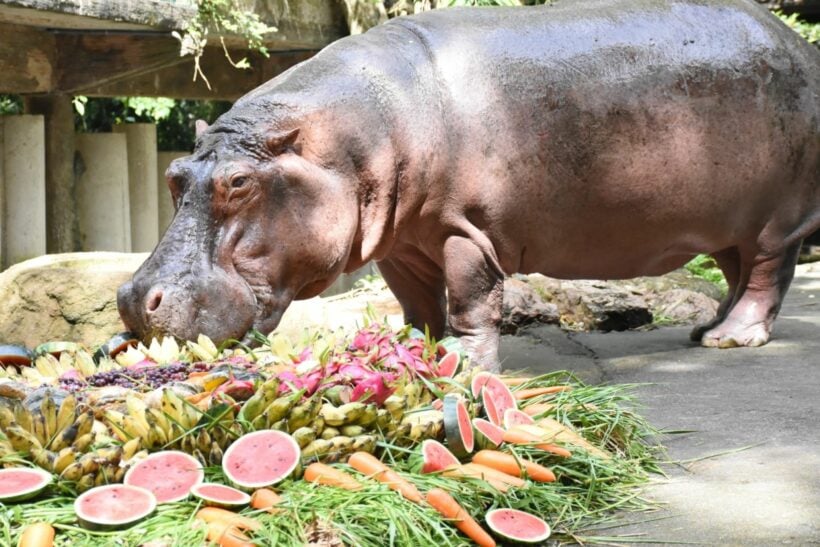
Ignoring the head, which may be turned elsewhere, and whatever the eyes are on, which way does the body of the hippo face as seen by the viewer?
to the viewer's left

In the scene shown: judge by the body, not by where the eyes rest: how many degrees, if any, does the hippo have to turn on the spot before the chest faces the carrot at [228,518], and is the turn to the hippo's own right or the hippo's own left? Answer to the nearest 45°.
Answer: approximately 90° to the hippo's own left

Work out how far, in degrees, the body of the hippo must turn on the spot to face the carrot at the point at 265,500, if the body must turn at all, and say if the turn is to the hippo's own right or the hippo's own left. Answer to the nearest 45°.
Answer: approximately 90° to the hippo's own left

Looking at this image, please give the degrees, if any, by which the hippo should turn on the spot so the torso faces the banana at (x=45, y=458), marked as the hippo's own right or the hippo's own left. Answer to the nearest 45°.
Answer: approximately 45° to the hippo's own left

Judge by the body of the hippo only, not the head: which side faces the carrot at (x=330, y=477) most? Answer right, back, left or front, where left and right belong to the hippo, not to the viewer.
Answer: left

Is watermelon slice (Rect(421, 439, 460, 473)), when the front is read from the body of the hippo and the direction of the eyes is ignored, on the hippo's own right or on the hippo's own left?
on the hippo's own left

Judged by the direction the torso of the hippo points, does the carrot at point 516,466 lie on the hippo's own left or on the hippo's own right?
on the hippo's own left

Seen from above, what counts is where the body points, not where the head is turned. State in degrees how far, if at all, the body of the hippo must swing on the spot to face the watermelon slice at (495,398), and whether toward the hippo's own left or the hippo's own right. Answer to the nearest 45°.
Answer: approximately 90° to the hippo's own left

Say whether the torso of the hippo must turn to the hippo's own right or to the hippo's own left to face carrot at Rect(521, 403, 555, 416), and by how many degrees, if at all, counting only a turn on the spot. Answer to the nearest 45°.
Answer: approximately 90° to the hippo's own left

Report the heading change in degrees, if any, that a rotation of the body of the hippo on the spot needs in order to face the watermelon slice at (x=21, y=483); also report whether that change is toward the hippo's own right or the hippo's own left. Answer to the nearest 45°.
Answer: approximately 45° to the hippo's own left

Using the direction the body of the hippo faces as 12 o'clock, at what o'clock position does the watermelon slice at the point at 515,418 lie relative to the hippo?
The watermelon slice is roughly at 9 o'clock from the hippo.

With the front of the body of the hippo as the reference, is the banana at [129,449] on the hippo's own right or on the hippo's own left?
on the hippo's own left

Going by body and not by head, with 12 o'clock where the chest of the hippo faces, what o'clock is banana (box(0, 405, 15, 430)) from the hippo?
The banana is roughly at 10 o'clock from the hippo.
